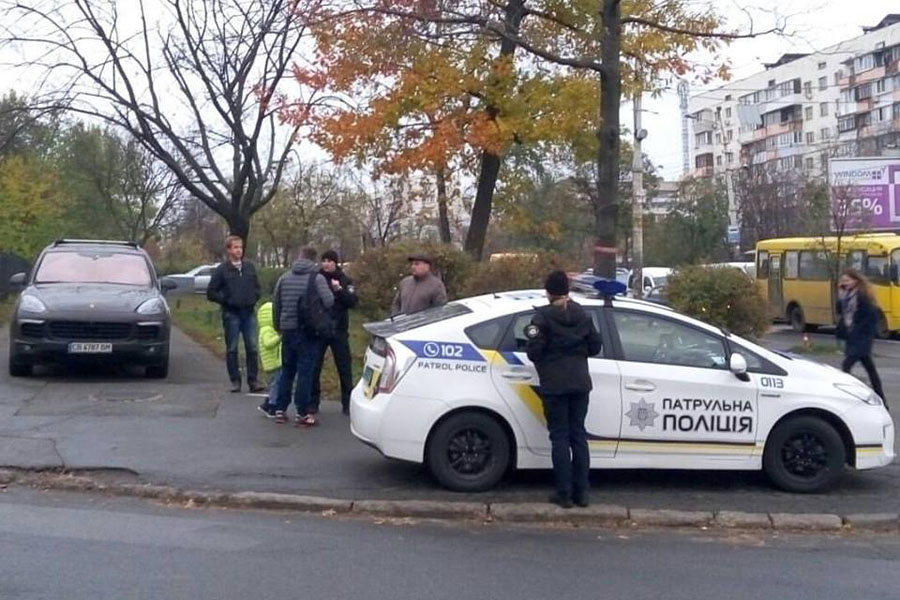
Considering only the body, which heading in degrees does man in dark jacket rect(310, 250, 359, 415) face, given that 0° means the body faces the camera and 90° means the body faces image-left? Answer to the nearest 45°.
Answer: approximately 45°

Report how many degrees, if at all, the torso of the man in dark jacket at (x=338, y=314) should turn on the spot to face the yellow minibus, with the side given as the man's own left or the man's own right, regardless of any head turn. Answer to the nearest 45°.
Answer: approximately 180°

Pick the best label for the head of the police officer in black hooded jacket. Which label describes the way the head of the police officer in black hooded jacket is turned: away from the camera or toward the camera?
away from the camera

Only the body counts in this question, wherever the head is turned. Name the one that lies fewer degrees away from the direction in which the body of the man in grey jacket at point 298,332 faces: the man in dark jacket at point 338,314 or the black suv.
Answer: the man in dark jacket

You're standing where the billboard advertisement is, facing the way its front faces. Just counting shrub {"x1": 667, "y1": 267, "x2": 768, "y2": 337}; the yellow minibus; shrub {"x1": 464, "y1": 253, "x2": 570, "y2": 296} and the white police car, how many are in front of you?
4

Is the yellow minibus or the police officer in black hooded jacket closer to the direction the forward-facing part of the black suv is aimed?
the police officer in black hooded jacket

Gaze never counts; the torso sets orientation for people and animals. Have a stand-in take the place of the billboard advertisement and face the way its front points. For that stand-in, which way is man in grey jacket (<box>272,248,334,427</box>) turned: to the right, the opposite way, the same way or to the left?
the opposite way

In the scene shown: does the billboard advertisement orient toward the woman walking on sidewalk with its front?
yes

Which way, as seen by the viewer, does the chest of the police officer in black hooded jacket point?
away from the camera

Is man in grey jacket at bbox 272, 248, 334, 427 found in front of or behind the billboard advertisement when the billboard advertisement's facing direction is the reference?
in front

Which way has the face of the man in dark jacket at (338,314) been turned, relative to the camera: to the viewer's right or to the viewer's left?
to the viewer's left

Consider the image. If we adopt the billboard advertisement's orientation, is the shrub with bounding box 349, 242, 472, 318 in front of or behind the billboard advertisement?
in front

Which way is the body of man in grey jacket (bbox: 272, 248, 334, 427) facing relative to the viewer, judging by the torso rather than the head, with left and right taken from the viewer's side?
facing away from the viewer and to the right of the viewer
